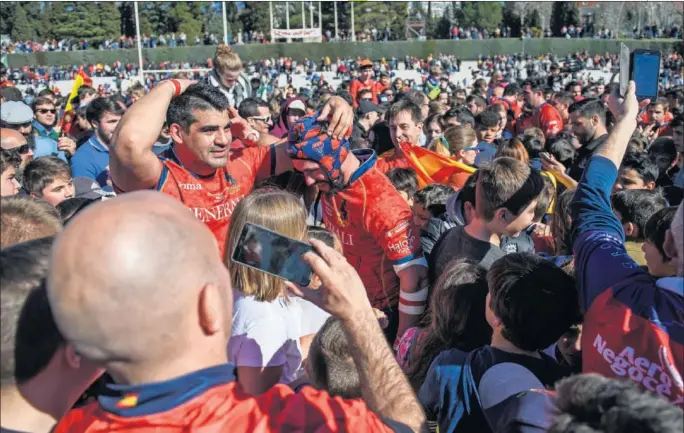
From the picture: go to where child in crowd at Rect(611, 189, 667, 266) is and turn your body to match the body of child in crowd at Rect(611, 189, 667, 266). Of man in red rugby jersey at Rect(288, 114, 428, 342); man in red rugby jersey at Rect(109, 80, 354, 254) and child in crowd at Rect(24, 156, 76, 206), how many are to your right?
0

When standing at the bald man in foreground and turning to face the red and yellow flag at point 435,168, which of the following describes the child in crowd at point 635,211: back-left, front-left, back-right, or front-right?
front-right

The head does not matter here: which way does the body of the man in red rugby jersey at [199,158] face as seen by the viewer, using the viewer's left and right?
facing the viewer and to the right of the viewer

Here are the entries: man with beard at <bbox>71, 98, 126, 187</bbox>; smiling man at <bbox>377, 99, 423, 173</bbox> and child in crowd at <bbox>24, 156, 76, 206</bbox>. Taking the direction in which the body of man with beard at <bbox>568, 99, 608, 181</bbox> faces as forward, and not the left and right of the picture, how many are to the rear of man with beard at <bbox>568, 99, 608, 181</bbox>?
0

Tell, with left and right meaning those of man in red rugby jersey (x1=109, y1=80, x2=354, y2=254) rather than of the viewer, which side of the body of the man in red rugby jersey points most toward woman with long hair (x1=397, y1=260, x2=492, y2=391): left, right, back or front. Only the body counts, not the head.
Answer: front

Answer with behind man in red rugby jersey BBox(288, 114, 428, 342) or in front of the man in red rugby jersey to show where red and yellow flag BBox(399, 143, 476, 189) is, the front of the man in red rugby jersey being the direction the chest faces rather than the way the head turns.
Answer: behind

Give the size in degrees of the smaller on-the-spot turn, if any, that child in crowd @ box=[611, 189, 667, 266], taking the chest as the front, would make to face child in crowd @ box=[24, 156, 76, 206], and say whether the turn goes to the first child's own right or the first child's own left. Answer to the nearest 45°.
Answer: approximately 45° to the first child's own left

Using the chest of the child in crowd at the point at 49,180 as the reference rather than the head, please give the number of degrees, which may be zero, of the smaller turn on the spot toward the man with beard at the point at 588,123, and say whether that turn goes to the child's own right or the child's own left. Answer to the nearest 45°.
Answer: approximately 45° to the child's own left

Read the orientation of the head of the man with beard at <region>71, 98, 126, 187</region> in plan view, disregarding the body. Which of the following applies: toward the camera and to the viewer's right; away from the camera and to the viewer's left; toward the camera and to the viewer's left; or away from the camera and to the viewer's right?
toward the camera and to the viewer's right

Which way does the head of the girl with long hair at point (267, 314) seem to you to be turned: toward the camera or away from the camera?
away from the camera

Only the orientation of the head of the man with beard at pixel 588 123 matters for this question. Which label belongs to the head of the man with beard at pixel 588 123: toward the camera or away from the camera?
toward the camera
